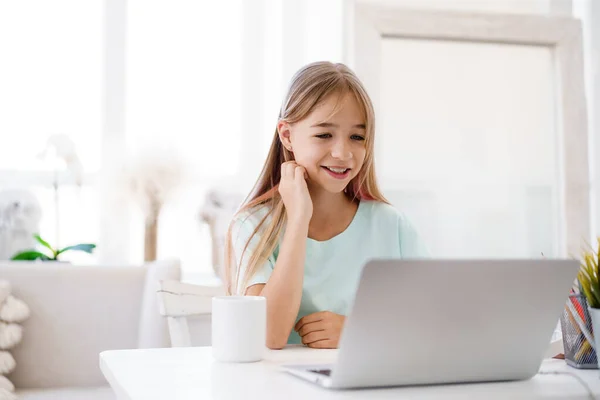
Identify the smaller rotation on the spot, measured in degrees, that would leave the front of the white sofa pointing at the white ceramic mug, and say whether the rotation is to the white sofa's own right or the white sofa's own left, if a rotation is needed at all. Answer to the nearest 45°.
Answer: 0° — it already faces it

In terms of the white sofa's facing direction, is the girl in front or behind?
in front

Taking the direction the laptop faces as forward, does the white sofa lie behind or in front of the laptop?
in front

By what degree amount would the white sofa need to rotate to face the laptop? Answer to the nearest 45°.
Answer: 0° — it already faces it

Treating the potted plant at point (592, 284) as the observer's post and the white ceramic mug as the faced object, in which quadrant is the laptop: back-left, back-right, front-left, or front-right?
front-left

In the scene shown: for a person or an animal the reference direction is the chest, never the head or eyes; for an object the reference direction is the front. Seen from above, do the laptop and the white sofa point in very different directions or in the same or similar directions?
very different directions

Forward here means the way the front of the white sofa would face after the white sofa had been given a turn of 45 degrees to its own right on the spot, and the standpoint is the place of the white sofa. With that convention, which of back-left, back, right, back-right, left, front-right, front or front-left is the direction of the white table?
front-left

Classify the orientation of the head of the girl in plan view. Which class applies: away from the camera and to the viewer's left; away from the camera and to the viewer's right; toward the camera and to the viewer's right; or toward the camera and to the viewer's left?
toward the camera and to the viewer's right

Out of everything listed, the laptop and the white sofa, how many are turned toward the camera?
1

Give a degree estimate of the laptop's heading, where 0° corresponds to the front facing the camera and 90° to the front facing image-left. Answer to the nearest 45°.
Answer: approximately 135°

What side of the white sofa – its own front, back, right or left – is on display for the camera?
front
